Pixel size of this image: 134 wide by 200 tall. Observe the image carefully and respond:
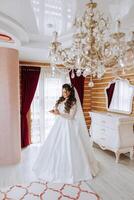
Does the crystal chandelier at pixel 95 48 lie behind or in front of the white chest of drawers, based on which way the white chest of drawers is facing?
in front

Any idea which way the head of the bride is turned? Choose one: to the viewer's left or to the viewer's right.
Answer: to the viewer's left

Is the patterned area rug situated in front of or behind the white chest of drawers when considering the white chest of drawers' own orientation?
in front

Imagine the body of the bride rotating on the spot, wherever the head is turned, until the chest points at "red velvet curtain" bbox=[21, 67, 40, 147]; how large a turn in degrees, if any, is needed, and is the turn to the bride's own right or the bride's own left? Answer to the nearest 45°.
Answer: approximately 90° to the bride's own right

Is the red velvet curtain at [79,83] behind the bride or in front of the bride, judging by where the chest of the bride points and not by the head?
behind

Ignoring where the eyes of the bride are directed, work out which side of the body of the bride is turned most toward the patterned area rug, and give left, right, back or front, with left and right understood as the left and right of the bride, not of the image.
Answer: front

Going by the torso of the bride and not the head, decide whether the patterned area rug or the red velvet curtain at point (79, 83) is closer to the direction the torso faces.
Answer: the patterned area rug

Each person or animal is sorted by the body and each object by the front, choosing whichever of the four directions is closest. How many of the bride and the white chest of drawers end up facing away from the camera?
0

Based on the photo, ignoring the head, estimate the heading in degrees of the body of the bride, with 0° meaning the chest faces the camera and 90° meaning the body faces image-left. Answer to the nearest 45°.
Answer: approximately 45°
